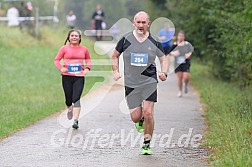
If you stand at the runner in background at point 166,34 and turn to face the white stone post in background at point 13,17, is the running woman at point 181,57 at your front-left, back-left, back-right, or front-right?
back-left

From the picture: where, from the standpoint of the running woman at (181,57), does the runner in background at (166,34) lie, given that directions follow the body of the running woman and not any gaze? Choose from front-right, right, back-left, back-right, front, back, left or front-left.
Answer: back

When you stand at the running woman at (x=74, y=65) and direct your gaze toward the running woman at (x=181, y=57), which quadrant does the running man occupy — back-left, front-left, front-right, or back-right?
back-right

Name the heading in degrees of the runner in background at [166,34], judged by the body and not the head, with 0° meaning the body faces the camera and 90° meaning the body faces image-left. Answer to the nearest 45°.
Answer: approximately 0°

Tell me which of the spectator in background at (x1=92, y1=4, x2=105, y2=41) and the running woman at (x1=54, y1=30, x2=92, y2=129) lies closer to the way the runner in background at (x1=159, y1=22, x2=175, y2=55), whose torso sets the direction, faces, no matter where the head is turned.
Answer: the running woman

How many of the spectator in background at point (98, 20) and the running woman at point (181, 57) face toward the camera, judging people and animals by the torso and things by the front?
2

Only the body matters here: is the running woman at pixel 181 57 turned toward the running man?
yes

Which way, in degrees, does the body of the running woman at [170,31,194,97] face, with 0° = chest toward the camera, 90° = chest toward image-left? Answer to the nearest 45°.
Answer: approximately 0°
